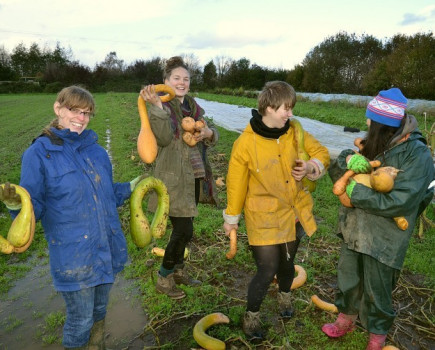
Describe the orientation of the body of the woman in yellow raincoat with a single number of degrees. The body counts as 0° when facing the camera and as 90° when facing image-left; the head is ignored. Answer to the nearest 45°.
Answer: approximately 315°

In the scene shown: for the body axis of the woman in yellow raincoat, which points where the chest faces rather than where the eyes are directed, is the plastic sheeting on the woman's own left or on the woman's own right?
on the woman's own left
